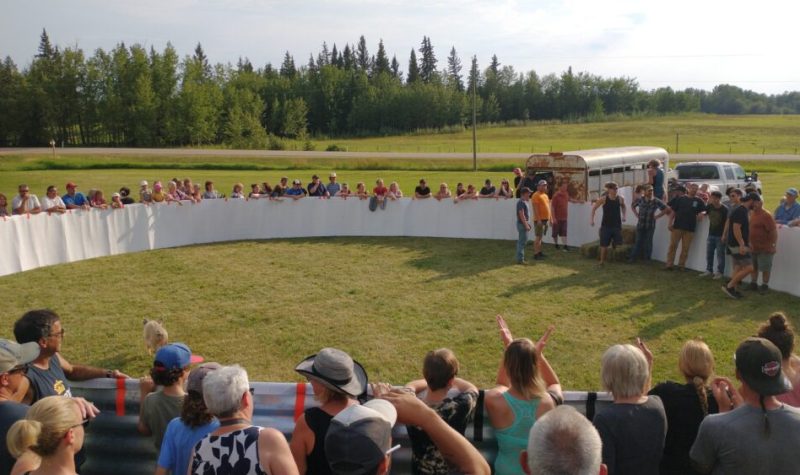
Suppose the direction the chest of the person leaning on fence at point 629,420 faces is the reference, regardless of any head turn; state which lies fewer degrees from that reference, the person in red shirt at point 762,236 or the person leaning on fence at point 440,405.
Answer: the person in red shirt

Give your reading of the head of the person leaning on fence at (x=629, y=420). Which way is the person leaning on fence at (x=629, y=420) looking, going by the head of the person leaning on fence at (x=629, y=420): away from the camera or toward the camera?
away from the camera

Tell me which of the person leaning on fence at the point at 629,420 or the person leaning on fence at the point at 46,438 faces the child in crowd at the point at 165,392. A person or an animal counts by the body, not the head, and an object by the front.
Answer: the person leaning on fence at the point at 46,438

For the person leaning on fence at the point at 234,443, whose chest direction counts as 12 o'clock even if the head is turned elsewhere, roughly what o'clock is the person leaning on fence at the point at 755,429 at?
the person leaning on fence at the point at 755,429 is roughly at 2 o'clock from the person leaning on fence at the point at 234,443.

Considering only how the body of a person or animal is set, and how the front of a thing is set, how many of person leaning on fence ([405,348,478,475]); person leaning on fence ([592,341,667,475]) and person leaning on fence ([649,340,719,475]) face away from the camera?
3

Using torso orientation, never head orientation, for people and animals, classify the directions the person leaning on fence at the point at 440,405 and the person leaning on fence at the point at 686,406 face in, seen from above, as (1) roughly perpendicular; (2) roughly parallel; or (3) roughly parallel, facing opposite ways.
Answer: roughly parallel

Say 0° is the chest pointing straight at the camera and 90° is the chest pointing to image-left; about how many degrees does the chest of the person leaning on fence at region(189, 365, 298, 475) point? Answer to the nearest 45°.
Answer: approximately 225°

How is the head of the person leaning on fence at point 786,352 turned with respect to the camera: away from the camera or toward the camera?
away from the camera

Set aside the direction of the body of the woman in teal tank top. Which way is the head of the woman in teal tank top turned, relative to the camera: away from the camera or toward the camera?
away from the camera

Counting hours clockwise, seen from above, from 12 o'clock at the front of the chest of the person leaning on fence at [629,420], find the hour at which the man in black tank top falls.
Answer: The man in black tank top is roughly at 12 o'clock from the person leaning on fence.

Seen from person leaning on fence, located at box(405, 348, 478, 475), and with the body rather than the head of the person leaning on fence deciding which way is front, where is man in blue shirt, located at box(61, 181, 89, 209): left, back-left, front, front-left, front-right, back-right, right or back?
front-left

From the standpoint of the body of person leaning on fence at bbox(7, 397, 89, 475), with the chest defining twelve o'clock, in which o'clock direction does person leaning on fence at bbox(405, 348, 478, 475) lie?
person leaning on fence at bbox(405, 348, 478, 475) is roughly at 2 o'clock from person leaning on fence at bbox(7, 397, 89, 475).

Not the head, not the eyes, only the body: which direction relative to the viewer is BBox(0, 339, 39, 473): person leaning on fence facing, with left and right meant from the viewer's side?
facing away from the viewer and to the right of the viewer

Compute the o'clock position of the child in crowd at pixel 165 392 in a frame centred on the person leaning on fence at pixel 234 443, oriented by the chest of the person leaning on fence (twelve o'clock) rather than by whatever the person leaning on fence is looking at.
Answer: The child in crowd is roughly at 10 o'clock from the person leaning on fence.

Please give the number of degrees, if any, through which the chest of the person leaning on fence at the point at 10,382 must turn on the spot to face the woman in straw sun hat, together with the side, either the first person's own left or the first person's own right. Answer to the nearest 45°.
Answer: approximately 90° to the first person's own right

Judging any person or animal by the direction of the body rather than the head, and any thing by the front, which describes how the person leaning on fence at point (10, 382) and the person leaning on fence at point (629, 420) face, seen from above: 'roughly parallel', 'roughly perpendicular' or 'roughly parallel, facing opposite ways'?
roughly parallel

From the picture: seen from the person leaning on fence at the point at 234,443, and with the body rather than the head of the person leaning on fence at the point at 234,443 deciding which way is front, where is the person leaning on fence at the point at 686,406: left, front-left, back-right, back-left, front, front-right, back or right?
front-right

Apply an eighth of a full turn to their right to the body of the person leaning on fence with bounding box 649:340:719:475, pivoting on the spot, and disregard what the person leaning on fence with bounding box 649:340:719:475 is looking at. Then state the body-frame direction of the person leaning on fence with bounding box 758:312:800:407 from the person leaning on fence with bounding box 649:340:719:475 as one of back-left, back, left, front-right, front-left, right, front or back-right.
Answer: front

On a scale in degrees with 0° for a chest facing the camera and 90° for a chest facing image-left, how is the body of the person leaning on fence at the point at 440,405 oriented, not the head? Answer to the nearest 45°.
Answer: approximately 180°

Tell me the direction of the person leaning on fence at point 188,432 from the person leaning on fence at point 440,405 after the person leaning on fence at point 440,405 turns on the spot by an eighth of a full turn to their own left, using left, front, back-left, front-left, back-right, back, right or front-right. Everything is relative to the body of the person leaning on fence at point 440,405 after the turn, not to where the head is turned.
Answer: front-left

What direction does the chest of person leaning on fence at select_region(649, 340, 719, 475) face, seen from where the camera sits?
away from the camera

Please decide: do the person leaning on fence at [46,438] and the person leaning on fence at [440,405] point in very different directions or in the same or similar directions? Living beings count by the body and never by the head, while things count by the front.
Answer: same or similar directions

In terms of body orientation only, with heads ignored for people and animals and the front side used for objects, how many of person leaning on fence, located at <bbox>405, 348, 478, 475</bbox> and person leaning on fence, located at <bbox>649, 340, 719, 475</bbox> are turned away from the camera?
2

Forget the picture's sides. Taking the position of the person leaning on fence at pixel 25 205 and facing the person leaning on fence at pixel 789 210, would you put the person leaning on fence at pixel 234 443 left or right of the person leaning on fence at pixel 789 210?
right
